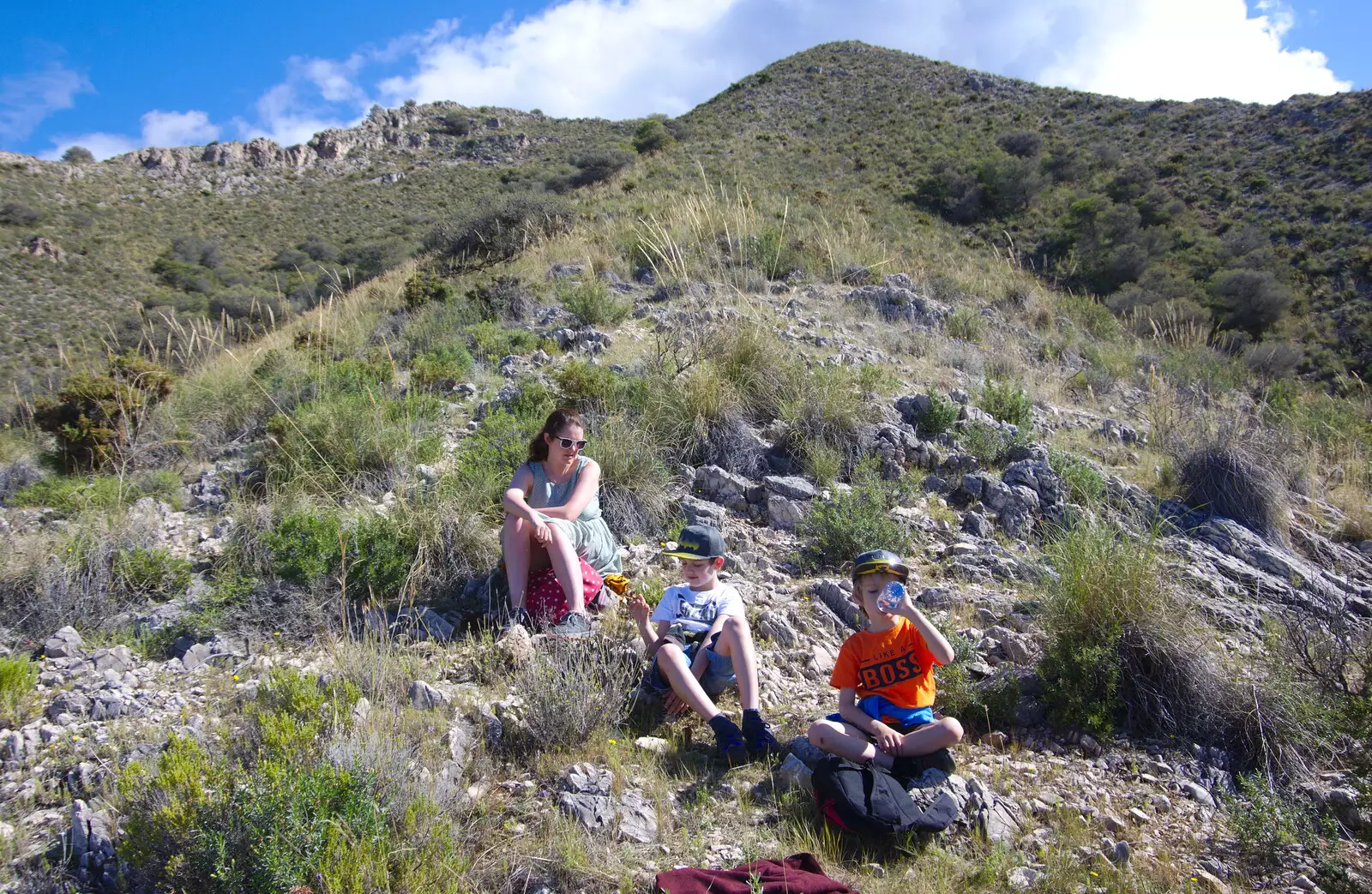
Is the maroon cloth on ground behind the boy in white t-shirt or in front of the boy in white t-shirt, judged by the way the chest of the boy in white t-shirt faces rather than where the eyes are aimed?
in front

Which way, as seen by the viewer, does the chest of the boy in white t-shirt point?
toward the camera

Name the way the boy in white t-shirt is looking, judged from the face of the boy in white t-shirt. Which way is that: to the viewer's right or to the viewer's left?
to the viewer's left

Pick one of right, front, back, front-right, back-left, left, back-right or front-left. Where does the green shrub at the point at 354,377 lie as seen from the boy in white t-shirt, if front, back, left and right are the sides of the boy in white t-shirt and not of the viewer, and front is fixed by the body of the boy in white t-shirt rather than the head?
back-right

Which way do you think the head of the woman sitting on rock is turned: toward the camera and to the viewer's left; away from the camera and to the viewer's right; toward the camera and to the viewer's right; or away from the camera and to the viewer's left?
toward the camera and to the viewer's right

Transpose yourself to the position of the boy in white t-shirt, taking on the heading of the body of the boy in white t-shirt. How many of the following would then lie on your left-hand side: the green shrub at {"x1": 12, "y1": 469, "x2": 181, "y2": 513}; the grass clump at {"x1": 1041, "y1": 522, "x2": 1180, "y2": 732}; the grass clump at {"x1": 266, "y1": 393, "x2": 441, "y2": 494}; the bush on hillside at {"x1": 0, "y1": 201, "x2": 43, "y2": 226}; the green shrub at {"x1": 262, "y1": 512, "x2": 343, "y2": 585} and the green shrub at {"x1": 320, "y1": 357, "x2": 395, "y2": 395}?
1

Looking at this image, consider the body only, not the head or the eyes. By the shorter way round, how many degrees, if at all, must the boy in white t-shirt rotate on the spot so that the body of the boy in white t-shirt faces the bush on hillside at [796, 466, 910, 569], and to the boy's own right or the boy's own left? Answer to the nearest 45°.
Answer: approximately 135° to the boy's own left

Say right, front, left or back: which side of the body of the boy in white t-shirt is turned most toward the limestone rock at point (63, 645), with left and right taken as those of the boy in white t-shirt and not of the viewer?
right

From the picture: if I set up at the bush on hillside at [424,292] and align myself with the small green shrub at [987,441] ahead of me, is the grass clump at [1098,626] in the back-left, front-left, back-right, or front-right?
front-right

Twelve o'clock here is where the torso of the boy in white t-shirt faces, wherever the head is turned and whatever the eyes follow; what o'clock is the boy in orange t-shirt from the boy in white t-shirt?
The boy in orange t-shirt is roughly at 10 o'clock from the boy in white t-shirt.

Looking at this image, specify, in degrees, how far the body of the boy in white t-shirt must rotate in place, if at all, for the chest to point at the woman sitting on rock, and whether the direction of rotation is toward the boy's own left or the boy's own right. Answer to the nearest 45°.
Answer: approximately 135° to the boy's own right

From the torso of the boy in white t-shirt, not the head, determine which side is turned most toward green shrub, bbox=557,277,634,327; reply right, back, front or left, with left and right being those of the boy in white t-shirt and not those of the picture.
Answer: back

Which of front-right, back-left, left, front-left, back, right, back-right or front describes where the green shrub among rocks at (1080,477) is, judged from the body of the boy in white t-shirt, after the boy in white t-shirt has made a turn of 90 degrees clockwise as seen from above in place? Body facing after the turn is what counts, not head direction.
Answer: back-right

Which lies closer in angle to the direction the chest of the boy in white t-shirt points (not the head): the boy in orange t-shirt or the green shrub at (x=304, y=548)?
the boy in orange t-shirt

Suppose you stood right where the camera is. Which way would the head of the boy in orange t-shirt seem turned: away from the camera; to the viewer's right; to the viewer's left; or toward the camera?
toward the camera

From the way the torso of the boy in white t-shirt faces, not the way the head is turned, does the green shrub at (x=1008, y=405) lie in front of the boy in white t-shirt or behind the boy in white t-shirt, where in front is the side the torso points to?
behind

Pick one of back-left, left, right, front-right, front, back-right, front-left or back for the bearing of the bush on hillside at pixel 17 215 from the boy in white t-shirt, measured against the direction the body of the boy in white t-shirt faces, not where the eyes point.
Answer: back-right

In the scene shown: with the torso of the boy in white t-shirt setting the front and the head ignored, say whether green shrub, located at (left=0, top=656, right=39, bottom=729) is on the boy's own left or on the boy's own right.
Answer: on the boy's own right
